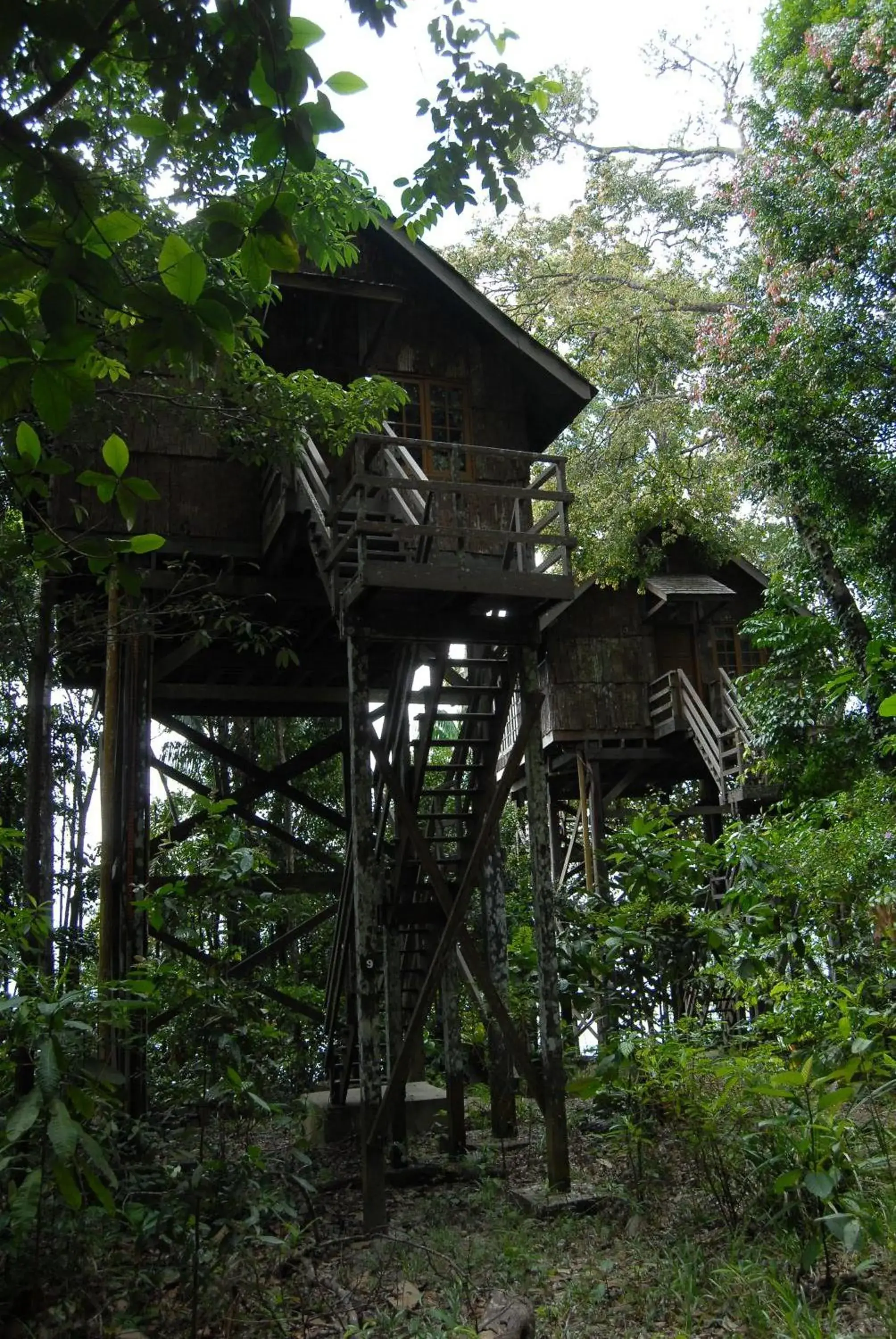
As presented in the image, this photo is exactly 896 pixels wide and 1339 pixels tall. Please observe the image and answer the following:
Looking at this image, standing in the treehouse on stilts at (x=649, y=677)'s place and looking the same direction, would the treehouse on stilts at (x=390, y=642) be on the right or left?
on its right

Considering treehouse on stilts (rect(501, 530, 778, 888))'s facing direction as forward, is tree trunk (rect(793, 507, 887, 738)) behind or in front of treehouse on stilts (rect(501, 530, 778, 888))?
in front

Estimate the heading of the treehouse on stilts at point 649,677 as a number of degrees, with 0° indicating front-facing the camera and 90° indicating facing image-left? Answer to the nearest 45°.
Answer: approximately 315°

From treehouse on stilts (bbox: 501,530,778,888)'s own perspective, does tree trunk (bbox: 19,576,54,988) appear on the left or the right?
on its right
